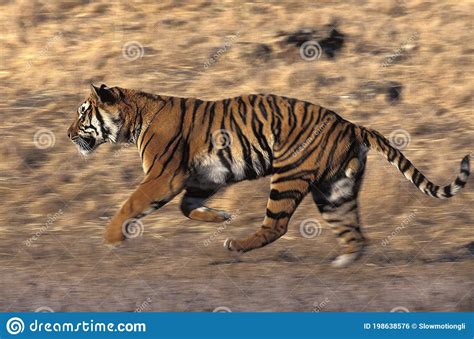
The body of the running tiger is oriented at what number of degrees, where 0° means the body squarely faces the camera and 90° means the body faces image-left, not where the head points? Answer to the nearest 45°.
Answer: approximately 90°
